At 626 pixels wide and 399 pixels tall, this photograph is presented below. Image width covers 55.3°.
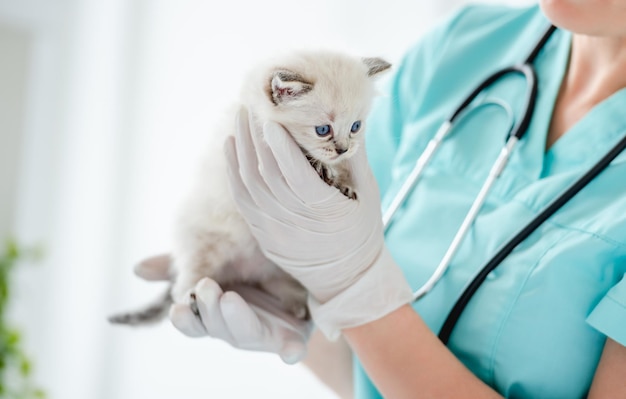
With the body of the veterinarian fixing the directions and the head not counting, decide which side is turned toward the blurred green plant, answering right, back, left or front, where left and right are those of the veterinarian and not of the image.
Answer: right
